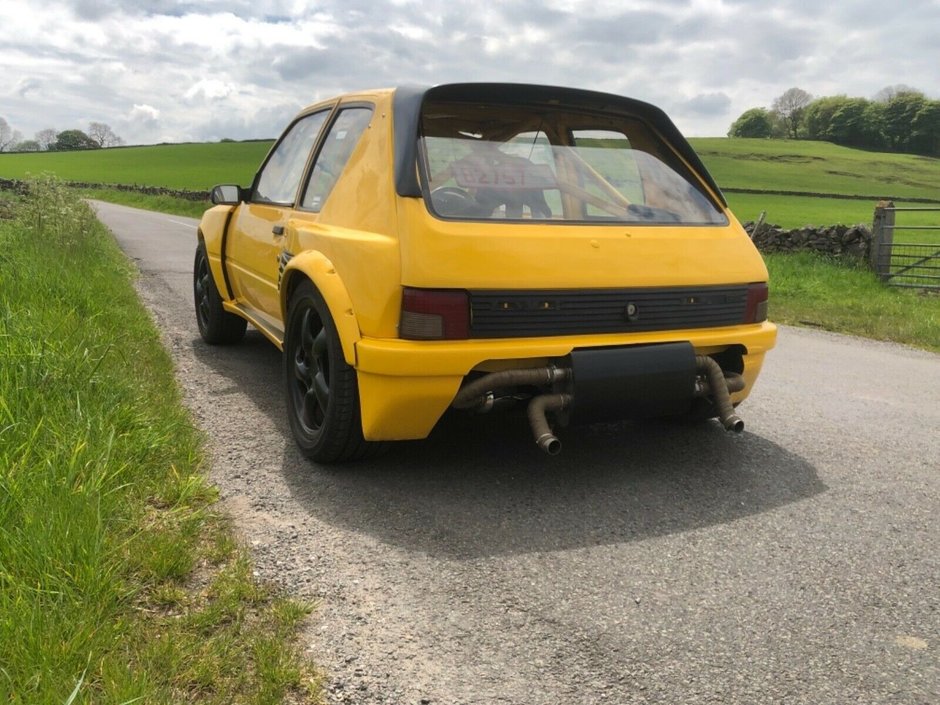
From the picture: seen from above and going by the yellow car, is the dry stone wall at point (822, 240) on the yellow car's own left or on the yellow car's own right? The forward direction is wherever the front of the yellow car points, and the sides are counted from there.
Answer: on the yellow car's own right

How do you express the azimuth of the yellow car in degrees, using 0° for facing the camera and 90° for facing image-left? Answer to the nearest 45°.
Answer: approximately 135°

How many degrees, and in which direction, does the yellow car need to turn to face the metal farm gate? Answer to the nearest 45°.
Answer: approximately 90° to its right
